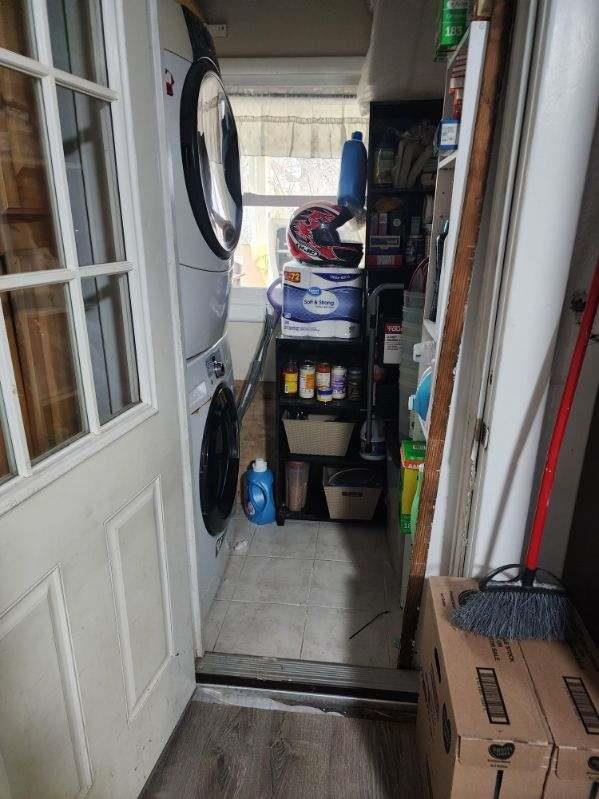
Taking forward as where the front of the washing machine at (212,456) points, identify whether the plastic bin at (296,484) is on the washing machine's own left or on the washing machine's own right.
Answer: on the washing machine's own left

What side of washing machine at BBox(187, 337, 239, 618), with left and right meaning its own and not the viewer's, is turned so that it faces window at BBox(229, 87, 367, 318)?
left

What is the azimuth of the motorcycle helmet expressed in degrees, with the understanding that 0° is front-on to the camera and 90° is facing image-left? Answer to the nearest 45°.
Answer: approximately 270°

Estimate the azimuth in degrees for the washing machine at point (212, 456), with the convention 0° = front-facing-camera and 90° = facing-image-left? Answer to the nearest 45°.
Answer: approximately 270°

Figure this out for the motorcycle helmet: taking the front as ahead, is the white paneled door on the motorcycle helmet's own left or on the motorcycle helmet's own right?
on the motorcycle helmet's own right

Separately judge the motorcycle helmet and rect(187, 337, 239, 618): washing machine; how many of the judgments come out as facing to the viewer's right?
2

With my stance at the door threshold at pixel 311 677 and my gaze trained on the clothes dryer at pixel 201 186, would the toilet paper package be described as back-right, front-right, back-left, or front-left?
front-right

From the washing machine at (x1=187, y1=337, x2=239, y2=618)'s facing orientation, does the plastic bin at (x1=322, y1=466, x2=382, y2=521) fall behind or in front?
in front

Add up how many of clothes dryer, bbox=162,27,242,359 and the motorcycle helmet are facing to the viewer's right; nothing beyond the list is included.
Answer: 2

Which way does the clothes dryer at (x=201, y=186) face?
to the viewer's right

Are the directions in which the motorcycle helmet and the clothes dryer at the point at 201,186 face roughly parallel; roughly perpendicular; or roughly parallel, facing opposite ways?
roughly parallel
